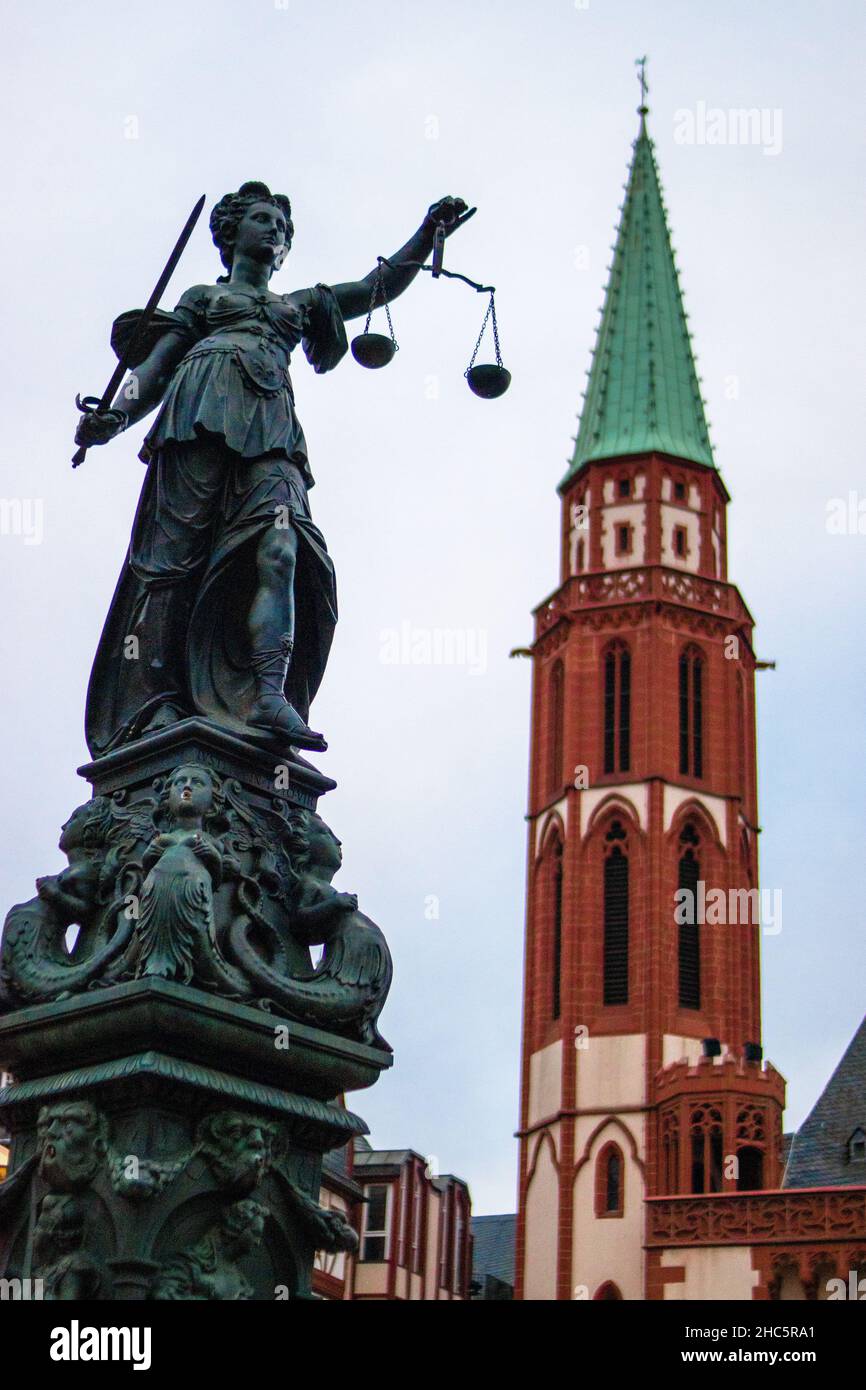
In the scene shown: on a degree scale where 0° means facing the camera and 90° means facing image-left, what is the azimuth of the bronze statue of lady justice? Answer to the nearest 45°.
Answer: approximately 315°
